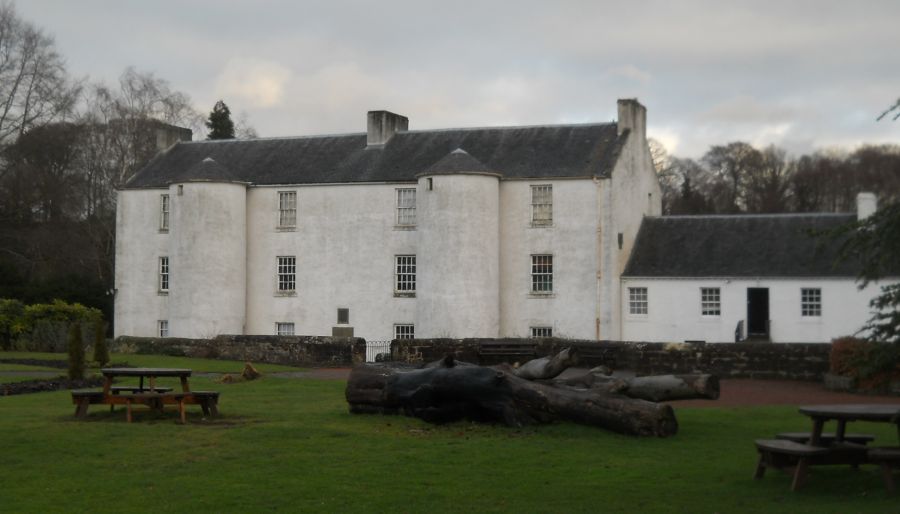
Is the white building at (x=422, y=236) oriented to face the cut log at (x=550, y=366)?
yes

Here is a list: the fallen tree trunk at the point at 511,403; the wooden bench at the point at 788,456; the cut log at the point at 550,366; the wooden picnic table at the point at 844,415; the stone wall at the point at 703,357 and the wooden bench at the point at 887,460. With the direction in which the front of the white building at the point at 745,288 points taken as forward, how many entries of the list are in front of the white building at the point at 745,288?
6

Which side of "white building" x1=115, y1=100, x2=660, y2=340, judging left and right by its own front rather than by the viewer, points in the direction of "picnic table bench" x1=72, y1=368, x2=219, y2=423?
front

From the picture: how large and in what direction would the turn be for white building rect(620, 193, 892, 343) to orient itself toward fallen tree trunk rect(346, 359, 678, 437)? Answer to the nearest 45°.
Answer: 0° — it already faces it

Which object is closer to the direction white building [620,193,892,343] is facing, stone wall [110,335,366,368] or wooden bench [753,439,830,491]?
the wooden bench

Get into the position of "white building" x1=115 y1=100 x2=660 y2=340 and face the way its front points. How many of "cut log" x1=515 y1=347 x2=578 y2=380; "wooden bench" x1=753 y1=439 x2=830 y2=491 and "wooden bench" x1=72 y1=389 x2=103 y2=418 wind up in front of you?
3

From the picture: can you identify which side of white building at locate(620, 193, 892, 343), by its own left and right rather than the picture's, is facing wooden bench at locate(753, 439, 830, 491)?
front

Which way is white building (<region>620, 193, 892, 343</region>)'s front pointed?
toward the camera

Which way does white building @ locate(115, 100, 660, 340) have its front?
toward the camera

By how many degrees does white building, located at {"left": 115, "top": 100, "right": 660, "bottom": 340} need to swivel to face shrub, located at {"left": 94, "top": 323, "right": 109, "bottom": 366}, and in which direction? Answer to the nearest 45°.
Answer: approximately 45° to its right

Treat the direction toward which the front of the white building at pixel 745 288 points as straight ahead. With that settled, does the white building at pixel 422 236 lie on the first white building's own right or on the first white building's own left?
on the first white building's own right

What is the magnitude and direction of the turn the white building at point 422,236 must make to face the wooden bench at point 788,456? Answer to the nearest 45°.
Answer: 0° — it already faces it

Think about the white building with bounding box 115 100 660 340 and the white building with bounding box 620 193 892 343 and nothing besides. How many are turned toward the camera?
2

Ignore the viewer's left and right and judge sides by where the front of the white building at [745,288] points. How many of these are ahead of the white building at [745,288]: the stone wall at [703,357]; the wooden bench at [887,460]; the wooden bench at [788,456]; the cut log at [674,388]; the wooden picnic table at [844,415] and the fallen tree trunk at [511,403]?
6
